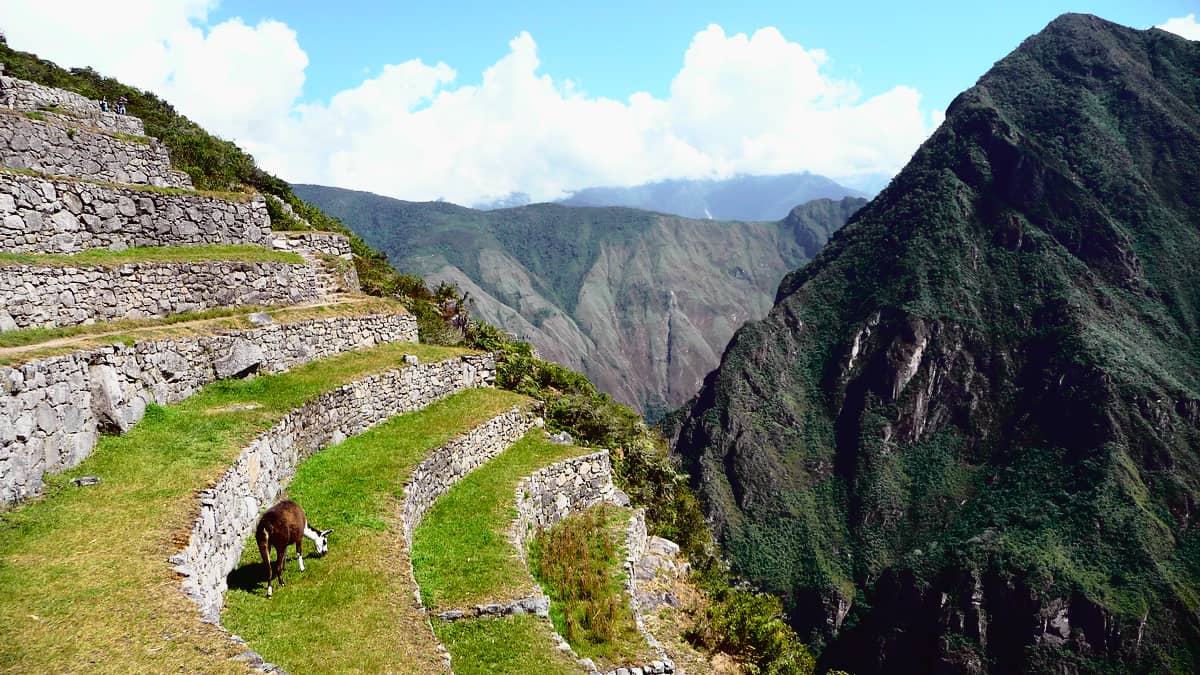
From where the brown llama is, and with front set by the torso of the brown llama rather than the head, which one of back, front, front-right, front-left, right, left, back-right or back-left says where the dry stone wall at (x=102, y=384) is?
left

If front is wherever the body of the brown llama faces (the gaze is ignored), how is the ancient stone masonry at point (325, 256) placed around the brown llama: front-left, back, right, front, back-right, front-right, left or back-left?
front-left

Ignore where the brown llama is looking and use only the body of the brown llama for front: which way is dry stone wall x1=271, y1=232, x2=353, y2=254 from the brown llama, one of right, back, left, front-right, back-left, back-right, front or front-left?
front-left

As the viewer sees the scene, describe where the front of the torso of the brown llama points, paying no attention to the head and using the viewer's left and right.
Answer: facing away from the viewer and to the right of the viewer

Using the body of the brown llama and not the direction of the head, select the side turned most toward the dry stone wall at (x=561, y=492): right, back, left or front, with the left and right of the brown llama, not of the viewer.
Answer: front

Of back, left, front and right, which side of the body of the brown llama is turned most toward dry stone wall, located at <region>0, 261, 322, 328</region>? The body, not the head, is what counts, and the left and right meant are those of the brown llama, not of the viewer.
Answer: left

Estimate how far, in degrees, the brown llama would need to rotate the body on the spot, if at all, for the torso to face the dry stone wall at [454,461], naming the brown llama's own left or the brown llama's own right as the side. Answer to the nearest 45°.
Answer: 0° — it already faces it

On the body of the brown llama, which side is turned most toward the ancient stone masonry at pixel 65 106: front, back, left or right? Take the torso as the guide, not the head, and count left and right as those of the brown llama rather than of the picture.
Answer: left

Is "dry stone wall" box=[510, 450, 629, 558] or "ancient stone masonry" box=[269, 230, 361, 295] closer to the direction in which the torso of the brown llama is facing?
the dry stone wall
